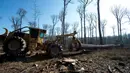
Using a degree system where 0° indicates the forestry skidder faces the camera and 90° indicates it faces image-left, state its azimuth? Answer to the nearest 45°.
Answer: approximately 45°
